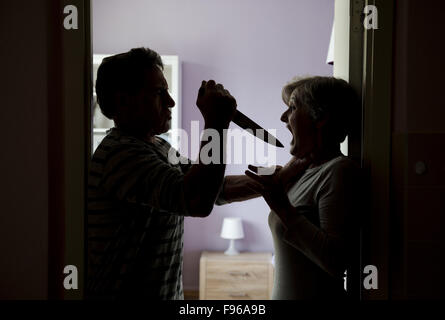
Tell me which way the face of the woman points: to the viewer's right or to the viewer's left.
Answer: to the viewer's left

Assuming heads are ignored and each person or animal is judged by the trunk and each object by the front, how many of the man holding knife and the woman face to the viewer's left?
1

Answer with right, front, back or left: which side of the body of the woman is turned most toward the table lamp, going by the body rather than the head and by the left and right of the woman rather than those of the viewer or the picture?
right

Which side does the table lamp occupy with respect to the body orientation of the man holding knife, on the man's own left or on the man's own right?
on the man's own left

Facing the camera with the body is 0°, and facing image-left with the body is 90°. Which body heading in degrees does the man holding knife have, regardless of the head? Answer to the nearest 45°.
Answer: approximately 270°

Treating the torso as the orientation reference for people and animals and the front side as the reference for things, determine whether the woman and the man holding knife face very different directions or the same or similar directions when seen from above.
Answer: very different directions

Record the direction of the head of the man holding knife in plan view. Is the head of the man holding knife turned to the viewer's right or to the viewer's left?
to the viewer's right

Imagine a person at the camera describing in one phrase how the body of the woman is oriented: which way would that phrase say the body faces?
to the viewer's left
